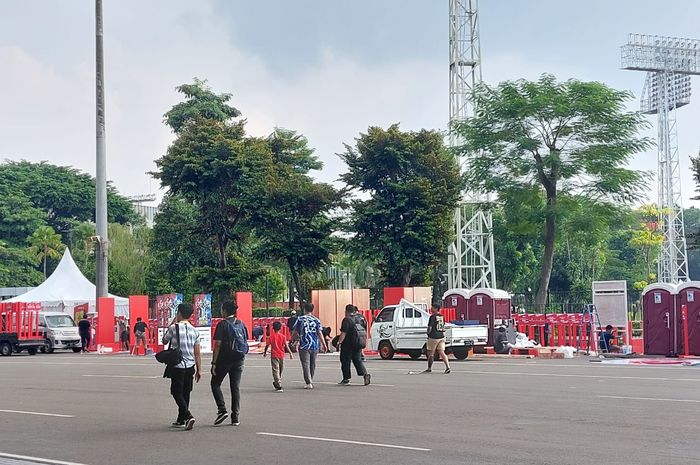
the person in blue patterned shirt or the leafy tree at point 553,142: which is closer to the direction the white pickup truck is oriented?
the person in blue patterned shirt

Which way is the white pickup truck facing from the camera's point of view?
to the viewer's left

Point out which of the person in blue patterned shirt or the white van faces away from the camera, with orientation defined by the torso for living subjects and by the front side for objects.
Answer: the person in blue patterned shirt

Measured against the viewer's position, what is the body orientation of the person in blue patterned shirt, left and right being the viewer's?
facing away from the viewer

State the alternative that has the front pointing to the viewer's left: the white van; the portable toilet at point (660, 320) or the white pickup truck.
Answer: the white pickup truck

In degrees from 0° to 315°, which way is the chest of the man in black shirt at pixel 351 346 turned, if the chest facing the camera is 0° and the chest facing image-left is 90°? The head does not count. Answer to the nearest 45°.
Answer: approximately 135°

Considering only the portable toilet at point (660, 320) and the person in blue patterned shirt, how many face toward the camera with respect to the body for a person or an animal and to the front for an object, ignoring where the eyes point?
1

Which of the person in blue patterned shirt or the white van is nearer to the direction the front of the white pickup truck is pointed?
the white van

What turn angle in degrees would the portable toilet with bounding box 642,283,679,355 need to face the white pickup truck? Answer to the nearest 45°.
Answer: approximately 90° to its right

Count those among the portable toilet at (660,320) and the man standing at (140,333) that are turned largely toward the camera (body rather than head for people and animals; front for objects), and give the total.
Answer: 1

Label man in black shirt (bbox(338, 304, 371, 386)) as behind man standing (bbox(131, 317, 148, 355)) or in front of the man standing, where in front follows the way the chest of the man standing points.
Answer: behind

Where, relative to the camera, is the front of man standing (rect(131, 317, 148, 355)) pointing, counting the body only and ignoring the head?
away from the camera
